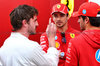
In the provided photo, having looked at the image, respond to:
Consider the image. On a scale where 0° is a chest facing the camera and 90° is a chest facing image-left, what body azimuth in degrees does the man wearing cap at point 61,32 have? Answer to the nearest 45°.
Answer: approximately 0°

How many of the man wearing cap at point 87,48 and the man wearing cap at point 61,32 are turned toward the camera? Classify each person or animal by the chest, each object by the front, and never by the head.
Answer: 1

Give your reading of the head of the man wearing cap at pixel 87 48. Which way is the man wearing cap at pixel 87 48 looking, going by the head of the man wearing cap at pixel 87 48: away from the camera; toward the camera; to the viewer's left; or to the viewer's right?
to the viewer's left
